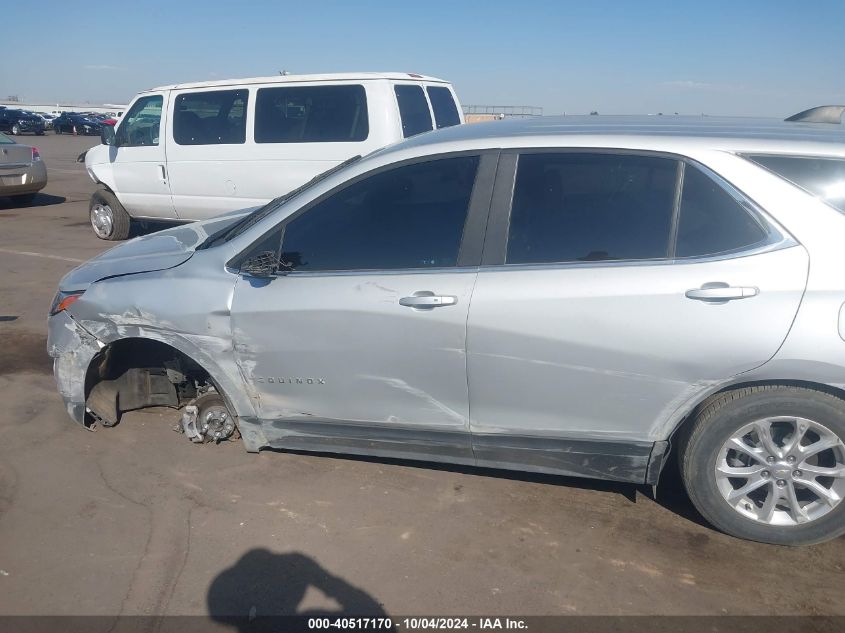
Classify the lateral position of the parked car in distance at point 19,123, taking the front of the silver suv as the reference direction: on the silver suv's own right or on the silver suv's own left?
on the silver suv's own right

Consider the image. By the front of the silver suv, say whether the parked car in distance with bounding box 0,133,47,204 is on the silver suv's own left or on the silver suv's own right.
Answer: on the silver suv's own right

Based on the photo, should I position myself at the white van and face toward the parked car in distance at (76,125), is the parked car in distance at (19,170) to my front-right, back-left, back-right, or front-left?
front-left

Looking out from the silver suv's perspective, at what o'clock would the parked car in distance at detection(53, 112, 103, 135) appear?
The parked car in distance is roughly at 2 o'clock from the silver suv.

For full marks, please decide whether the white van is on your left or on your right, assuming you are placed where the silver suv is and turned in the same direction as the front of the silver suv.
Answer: on your right

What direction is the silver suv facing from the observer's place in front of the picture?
facing to the left of the viewer
